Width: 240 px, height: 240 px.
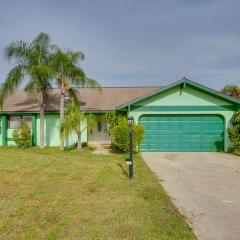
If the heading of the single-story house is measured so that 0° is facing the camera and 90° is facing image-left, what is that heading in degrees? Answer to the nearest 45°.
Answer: approximately 0°

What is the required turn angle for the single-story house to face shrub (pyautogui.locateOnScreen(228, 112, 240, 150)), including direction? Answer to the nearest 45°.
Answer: approximately 90° to its left

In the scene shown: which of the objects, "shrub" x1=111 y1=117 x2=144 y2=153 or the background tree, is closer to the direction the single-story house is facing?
the shrub

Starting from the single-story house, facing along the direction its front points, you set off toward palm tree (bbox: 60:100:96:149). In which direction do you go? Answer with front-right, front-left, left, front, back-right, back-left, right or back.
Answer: right

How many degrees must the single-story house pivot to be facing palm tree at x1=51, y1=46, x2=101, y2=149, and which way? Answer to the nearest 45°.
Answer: approximately 90° to its right

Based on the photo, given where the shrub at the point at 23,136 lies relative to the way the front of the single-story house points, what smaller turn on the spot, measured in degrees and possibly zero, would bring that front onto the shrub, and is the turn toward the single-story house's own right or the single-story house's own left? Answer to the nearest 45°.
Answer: approximately 90° to the single-story house's own right

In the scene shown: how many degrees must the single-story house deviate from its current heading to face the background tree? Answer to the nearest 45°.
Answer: approximately 135° to its left
